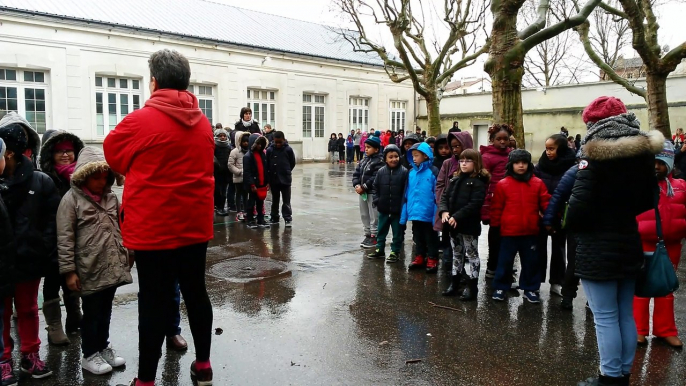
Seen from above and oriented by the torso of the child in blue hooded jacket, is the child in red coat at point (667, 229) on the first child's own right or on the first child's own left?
on the first child's own left

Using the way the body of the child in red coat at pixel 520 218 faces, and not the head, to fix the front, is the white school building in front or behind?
behind

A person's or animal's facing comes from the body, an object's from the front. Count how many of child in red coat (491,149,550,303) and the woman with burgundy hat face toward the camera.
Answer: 1

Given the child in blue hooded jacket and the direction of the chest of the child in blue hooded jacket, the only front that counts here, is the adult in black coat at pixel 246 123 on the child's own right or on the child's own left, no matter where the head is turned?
on the child's own right

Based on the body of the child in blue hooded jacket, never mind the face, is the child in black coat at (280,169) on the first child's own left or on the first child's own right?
on the first child's own right

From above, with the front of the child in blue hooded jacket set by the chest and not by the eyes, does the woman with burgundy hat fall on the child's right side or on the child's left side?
on the child's left side

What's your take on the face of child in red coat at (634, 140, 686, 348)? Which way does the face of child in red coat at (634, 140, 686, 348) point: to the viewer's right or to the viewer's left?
to the viewer's left

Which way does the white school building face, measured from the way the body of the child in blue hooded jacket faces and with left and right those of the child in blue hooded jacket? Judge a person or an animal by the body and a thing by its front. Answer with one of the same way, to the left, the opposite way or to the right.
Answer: to the left

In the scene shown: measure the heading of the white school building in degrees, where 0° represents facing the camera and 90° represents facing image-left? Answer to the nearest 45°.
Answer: approximately 315°

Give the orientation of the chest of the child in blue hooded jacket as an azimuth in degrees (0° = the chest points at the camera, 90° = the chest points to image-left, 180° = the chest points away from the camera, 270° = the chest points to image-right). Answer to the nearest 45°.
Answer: approximately 45°
